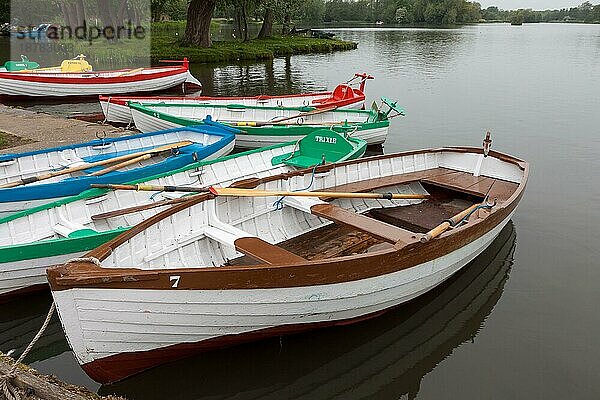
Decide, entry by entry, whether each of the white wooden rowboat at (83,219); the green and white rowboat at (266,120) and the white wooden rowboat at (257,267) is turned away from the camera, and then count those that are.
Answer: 0

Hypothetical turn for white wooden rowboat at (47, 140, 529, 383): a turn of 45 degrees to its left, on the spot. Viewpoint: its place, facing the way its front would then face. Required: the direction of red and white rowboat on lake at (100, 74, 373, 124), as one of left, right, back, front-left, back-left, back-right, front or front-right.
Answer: back

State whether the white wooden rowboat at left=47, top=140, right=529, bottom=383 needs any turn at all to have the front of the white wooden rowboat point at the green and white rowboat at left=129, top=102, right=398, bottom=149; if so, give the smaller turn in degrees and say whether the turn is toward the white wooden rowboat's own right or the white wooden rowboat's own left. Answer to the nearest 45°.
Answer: approximately 135° to the white wooden rowboat's own right

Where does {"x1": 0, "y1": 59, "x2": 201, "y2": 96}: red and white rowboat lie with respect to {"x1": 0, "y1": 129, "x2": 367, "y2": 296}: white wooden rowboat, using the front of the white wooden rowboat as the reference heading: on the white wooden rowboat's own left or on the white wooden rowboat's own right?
on the white wooden rowboat's own right

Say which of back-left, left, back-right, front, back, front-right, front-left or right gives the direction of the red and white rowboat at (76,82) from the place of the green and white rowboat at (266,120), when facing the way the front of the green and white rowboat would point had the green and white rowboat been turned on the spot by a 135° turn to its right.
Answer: left

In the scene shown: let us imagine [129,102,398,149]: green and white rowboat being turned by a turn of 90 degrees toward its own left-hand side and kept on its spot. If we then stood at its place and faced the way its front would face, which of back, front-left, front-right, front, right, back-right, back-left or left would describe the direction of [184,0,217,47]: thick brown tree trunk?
back

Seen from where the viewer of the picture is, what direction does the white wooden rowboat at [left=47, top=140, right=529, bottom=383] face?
facing the viewer and to the left of the viewer
